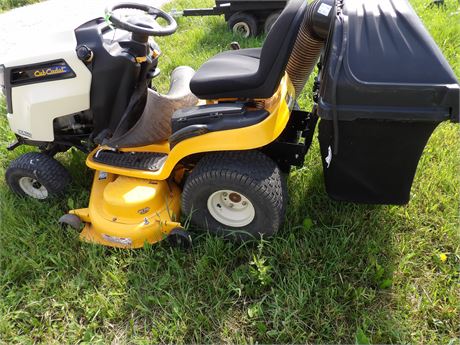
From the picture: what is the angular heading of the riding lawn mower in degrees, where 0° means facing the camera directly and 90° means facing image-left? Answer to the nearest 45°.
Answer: approximately 90°

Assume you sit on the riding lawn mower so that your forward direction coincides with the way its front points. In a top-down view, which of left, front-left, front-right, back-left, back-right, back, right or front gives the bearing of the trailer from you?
right
